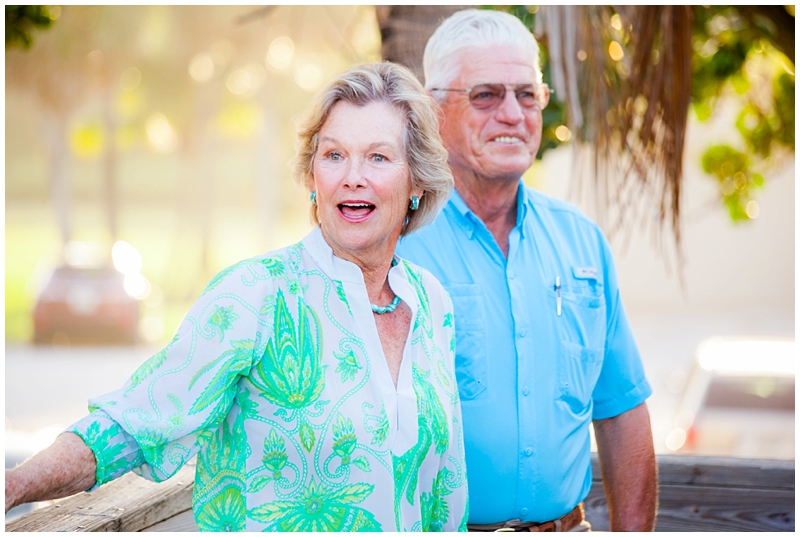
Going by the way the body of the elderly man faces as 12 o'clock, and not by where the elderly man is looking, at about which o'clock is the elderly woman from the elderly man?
The elderly woman is roughly at 1 o'clock from the elderly man.

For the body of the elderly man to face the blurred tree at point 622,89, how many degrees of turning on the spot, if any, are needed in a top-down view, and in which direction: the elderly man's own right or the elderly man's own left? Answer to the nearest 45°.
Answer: approximately 135° to the elderly man's own left

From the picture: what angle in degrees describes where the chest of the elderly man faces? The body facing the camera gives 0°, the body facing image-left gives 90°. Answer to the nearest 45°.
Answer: approximately 0°
